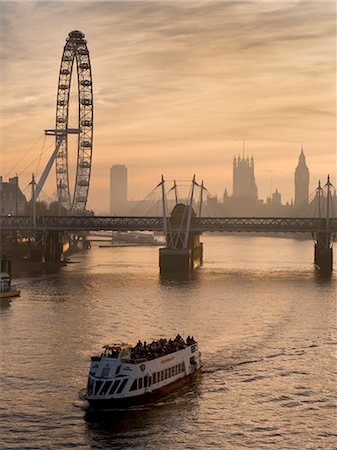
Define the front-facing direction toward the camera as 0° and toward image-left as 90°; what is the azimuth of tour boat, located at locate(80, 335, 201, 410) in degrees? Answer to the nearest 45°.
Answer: approximately 45°
